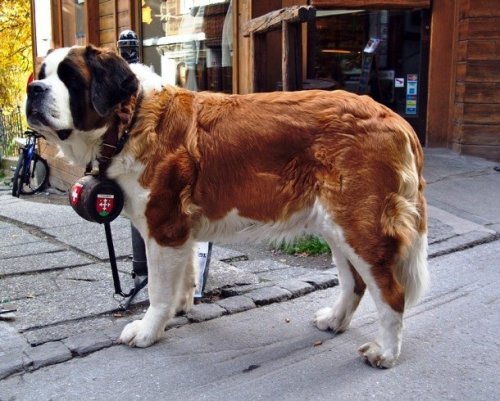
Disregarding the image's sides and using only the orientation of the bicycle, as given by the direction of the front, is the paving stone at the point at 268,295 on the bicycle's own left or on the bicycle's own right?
on the bicycle's own left

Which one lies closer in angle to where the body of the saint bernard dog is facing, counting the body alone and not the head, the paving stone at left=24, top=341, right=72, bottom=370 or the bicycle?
the paving stone

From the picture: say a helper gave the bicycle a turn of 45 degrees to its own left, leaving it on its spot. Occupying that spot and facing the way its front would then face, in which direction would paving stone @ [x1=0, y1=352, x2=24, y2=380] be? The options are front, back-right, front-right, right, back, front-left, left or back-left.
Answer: front

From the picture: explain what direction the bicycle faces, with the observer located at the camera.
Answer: facing the viewer and to the left of the viewer

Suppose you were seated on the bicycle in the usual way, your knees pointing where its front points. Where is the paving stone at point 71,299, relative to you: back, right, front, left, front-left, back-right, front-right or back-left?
front-left

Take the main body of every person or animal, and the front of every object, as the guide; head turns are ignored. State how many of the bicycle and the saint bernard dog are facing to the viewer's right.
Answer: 0

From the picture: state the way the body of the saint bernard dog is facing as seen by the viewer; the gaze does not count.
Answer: to the viewer's left

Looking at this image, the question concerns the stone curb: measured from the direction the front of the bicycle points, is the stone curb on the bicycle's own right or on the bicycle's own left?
on the bicycle's own left

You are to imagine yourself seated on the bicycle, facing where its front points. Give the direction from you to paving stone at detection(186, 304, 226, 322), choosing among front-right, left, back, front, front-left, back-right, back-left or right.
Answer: front-left

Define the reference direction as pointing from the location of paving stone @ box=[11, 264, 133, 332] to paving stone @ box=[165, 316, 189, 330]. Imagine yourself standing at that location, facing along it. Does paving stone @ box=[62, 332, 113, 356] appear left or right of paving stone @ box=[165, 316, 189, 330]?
right
